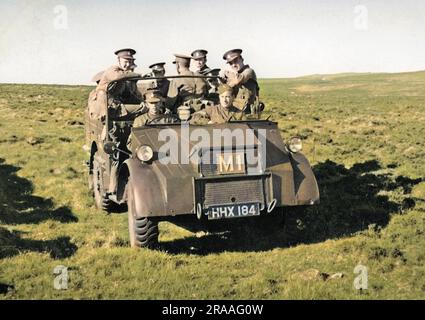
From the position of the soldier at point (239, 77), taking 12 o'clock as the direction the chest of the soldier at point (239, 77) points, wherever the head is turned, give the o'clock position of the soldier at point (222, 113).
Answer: the soldier at point (222, 113) is roughly at 11 o'clock from the soldier at point (239, 77).

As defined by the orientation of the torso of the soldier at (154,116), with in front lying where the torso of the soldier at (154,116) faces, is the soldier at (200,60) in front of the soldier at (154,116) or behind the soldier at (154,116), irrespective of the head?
behind

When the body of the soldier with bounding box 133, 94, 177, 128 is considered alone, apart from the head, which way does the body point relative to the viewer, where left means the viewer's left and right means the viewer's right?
facing the viewer

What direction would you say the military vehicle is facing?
toward the camera

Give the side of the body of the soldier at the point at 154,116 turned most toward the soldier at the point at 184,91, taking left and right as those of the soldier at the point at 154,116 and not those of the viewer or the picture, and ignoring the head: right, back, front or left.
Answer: back

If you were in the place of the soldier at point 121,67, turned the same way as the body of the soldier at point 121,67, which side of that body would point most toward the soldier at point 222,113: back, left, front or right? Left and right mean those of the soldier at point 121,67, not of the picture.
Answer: front

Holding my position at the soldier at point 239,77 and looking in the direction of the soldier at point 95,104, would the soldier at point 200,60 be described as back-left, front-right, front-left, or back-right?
front-right

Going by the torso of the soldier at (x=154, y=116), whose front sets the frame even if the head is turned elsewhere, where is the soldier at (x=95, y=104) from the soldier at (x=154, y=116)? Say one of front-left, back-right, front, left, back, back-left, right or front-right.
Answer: back-right

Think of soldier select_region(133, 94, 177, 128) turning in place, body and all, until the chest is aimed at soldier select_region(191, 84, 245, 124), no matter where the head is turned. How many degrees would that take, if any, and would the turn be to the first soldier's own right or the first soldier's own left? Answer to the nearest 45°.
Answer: approximately 90° to the first soldier's own left

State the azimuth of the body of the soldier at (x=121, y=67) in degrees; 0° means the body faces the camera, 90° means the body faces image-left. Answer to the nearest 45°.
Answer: approximately 315°
